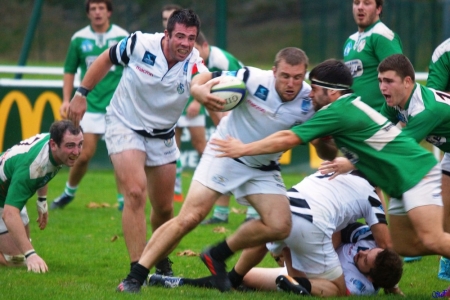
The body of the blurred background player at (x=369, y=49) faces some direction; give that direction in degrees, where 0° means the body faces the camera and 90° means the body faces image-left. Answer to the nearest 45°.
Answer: approximately 45°

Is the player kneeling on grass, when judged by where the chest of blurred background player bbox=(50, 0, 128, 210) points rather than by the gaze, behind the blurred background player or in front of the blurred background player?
in front

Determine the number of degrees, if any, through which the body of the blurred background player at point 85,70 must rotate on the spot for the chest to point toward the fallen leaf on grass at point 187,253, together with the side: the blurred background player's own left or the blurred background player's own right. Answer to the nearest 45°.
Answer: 0° — they already face it

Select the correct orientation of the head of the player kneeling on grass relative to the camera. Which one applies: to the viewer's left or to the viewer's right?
to the viewer's right

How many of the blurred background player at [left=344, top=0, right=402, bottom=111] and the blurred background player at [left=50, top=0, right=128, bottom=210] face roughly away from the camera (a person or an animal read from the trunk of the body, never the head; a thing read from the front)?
0

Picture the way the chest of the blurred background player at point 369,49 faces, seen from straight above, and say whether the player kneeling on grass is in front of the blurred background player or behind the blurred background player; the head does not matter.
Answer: in front

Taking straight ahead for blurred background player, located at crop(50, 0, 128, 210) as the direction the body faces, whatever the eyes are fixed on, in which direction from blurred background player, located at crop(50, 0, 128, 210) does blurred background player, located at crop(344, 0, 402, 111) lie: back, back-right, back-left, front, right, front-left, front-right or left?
front-left

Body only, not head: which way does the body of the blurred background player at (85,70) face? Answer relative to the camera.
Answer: toward the camera

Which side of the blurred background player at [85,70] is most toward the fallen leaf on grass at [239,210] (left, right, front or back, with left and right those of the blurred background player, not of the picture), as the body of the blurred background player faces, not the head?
left
